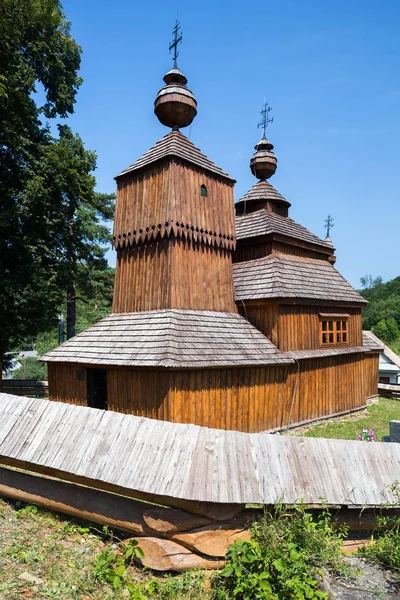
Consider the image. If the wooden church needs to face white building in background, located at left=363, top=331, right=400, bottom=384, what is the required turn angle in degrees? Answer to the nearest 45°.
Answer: approximately 180°

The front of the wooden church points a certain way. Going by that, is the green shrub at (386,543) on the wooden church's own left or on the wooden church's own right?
on the wooden church's own left

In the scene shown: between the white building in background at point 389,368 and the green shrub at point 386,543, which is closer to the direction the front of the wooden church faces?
the green shrub

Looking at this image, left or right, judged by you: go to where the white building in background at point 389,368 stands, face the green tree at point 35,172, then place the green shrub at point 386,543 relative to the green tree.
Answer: left

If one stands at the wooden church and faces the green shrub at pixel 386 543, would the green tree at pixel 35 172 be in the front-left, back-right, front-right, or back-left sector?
back-right

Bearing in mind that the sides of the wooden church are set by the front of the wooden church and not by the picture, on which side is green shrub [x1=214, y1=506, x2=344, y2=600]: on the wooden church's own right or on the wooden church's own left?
on the wooden church's own left

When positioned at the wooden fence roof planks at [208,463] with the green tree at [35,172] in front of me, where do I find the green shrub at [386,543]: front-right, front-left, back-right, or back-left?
back-right
